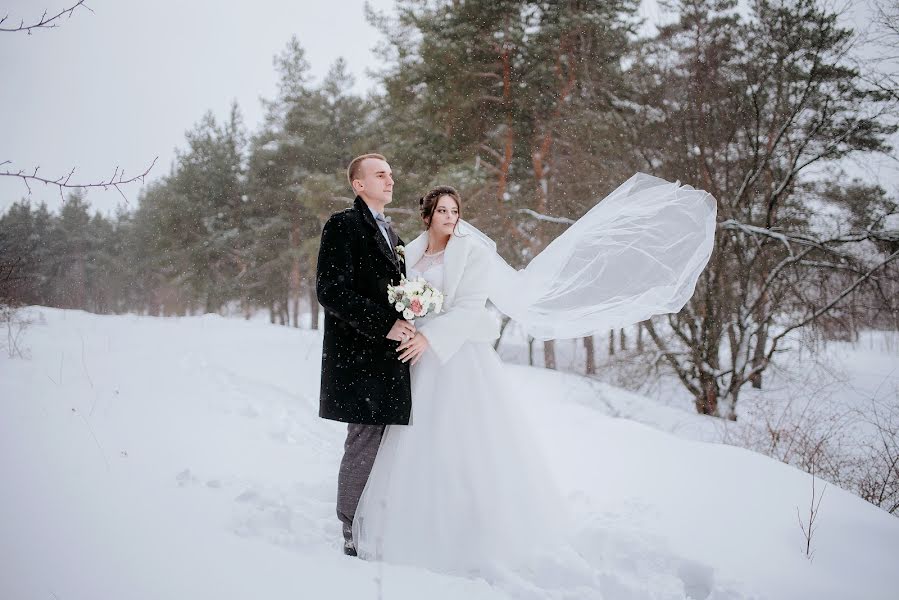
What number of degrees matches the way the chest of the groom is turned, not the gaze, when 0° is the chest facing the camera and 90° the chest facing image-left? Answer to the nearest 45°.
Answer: approximately 270°

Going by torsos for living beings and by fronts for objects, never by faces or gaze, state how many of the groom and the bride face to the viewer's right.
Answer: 1

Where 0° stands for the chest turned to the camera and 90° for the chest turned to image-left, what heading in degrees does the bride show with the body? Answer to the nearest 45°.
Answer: approximately 45°
